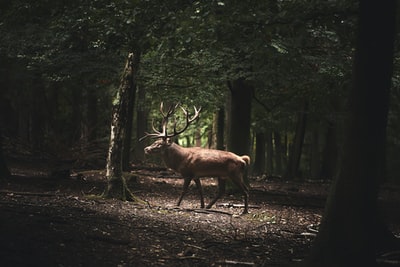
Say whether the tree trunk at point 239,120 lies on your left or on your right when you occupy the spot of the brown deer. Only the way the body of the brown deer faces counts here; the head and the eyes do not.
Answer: on your right

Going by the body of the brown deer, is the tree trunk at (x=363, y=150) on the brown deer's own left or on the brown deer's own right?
on the brown deer's own left

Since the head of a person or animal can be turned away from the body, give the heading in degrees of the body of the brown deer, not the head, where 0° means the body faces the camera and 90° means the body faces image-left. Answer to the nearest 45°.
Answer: approximately 90°

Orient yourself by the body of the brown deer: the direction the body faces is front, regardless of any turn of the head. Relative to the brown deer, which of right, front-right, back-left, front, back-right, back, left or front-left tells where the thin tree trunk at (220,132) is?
right

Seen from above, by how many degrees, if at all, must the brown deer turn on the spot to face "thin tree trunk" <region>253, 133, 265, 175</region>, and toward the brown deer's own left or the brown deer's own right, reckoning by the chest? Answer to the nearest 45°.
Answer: approximately 90° to the brown deer's own right
